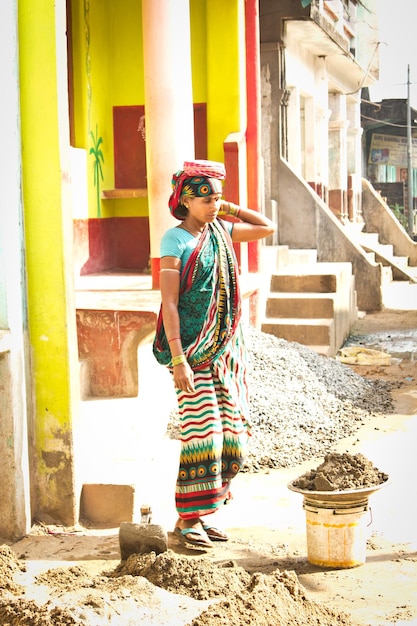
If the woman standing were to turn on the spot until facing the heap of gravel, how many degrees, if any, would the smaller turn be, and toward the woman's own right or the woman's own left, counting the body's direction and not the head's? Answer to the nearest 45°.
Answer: approximately 135° to the woman's own left

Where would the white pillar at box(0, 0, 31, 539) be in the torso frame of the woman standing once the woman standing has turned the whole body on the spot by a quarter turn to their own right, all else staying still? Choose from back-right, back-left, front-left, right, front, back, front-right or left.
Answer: front-right

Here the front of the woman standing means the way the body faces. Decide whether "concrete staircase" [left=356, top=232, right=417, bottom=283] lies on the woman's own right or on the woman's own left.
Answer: on the woman's own left

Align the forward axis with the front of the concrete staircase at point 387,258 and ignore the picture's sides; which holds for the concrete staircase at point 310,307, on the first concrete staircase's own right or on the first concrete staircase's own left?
on the first concrete staircase's own right

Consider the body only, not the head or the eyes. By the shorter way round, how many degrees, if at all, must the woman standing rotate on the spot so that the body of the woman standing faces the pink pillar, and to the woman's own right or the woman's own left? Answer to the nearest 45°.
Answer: approximately 135° to the woman's own left

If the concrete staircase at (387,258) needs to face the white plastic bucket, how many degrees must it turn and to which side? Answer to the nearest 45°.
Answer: approximately 90° to its right
